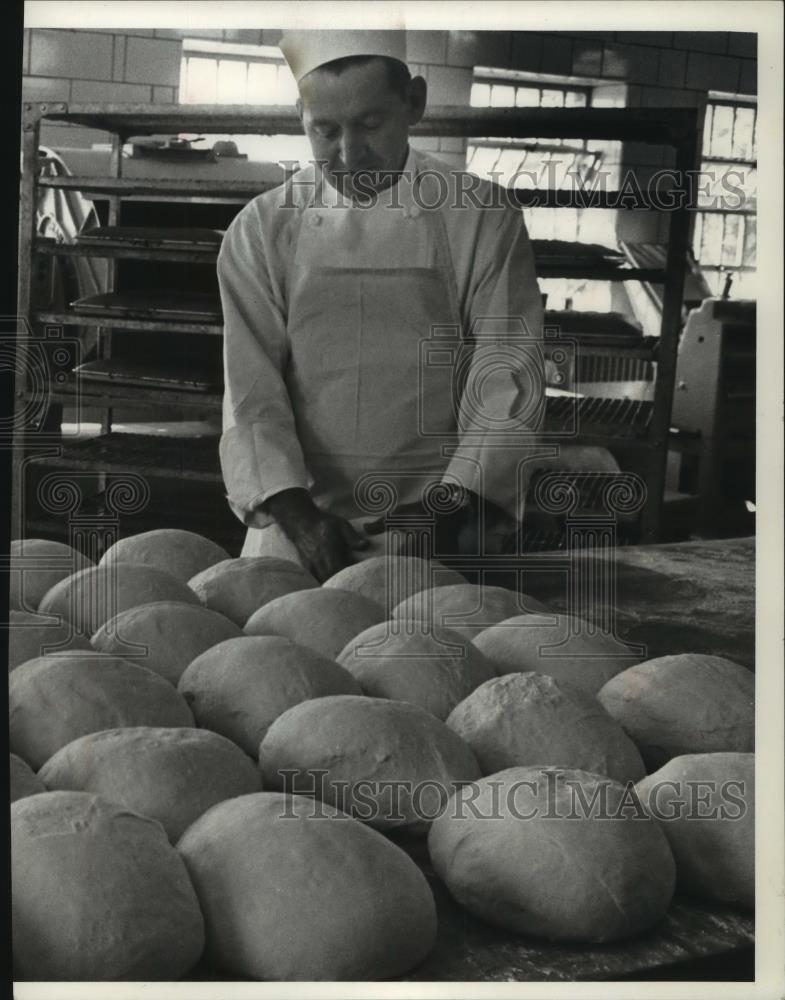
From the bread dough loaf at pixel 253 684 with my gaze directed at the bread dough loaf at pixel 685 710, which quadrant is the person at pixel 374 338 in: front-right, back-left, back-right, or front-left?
front-left

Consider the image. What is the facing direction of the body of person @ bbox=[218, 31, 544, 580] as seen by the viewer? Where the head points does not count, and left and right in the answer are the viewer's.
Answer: facing the viewer

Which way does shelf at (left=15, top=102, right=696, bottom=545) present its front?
toward the camera

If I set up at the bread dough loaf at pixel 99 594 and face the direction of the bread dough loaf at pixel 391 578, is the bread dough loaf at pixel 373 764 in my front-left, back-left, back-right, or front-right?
front-right
